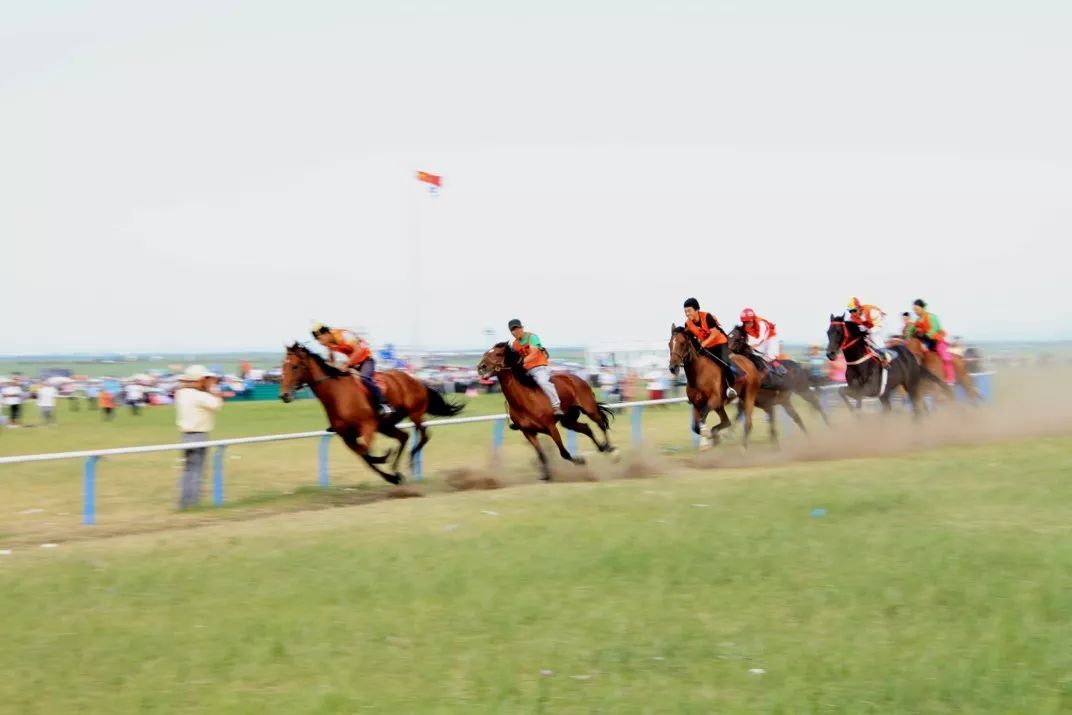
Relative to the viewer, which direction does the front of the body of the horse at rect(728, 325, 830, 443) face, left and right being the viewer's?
facing the viewer and to the left of the viewer

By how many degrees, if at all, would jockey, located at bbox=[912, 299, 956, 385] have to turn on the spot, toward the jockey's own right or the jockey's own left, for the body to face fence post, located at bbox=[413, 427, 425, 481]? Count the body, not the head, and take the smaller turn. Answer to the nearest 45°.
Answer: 0° — they already face it

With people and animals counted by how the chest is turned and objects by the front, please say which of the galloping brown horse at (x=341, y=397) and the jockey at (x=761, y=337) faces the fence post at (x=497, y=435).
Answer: the jockey

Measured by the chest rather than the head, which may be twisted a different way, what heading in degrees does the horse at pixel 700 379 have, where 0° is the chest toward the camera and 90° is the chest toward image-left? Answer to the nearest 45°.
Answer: approximately 45°

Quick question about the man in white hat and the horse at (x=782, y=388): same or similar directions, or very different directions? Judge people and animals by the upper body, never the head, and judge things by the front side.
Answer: very different directions

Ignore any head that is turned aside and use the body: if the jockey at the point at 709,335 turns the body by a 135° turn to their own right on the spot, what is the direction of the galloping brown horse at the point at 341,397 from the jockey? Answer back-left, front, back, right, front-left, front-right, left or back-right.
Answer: back-left

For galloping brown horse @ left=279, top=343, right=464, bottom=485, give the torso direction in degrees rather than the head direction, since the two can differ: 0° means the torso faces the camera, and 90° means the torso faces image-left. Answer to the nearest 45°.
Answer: approximately 45°

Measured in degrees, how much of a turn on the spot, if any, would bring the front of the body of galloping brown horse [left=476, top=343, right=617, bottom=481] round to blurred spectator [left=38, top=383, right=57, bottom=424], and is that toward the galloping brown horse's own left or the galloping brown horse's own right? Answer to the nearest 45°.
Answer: approximately 90° to the galloping brown horse's own right

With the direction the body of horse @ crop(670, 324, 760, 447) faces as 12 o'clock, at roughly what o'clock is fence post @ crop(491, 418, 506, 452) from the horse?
The fence post is roughly at 1 o'clock from the horse.

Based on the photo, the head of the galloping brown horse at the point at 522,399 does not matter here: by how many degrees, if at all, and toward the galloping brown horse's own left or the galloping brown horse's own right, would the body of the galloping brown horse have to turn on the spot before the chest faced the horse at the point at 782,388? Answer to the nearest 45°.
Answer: approximately 180°

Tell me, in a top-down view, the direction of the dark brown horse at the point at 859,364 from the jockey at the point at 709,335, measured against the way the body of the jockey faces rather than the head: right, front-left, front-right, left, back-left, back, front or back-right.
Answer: back

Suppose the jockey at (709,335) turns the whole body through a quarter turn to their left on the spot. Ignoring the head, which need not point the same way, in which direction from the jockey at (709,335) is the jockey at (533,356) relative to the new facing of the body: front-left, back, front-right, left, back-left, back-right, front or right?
right

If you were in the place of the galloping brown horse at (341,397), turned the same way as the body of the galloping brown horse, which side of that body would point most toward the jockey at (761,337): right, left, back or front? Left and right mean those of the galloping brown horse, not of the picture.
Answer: back

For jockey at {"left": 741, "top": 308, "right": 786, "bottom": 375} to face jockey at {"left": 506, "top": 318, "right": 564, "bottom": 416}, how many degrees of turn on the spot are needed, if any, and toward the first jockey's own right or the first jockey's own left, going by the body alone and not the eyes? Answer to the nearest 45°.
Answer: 0° — they already face them
